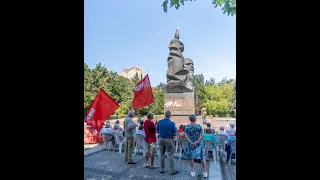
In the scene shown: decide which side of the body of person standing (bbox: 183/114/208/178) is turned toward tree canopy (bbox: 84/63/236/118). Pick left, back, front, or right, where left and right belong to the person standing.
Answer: front

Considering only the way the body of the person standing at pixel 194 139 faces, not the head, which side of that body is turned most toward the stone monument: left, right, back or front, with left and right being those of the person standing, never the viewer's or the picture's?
front

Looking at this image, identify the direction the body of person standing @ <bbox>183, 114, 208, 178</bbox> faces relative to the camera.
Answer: away from the camera

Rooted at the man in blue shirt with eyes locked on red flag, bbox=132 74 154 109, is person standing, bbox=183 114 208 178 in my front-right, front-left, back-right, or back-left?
back-right

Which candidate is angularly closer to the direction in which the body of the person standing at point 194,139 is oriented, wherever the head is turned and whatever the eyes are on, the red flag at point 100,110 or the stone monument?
the stone monument
